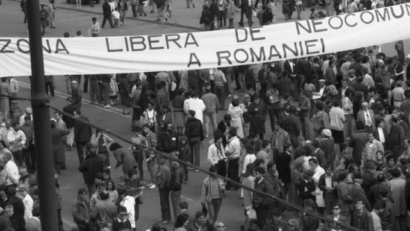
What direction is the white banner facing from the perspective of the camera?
toward the camera

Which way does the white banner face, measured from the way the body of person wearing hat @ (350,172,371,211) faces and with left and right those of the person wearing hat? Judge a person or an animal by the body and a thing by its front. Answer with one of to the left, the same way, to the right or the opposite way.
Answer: the opposite way

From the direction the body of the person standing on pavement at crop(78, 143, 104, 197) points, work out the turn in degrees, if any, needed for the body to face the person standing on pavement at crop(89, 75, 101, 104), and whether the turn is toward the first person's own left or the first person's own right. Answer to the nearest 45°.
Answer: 0° — they already face them

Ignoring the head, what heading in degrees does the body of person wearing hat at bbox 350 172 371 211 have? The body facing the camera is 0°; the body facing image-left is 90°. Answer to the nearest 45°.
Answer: approximately 180°

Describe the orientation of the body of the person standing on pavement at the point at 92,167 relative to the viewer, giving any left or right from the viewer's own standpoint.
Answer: facing away from the viewer
